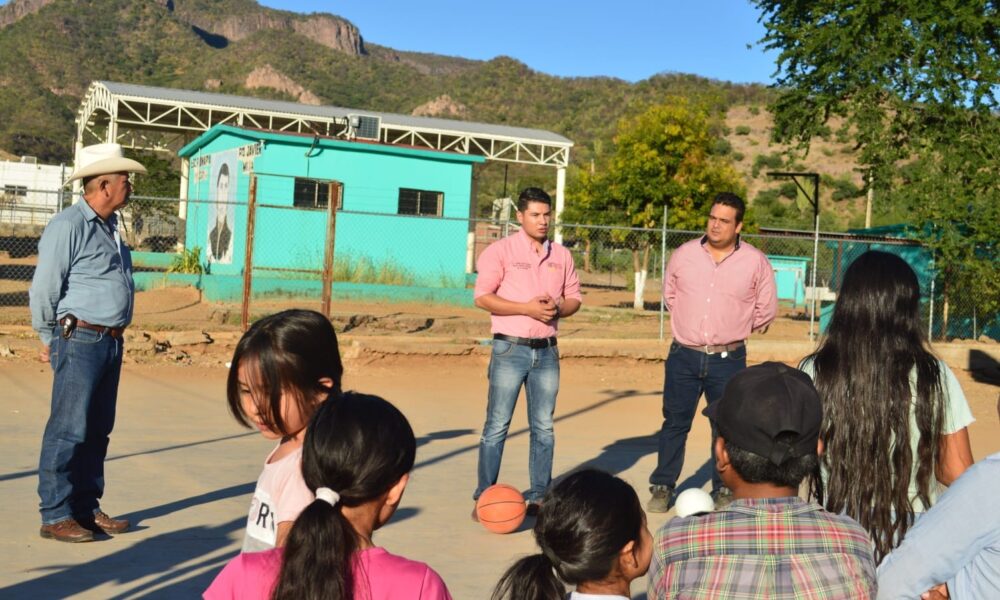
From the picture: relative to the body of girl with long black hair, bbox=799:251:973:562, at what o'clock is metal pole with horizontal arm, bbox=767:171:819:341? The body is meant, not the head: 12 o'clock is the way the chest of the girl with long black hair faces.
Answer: The metal pole with horizontal arm is roughly at 12 o'clock from the girl with long black hair.

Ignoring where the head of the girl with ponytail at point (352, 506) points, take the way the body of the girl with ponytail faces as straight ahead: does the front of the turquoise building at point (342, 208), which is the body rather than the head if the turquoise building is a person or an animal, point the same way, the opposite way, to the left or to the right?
the opposite way

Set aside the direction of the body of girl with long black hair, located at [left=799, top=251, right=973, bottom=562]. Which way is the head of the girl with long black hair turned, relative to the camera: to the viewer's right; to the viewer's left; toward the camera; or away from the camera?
away from the camera

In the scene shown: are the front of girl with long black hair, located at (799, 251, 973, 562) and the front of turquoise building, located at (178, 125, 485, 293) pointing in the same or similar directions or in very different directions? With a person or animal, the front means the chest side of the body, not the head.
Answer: very different directions

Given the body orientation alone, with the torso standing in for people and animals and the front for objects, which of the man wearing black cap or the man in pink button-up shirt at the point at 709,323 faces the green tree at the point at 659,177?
the man wearing black cap

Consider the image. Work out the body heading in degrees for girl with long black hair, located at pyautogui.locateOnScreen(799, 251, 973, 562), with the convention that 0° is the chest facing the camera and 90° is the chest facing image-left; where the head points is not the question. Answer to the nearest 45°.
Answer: approximately 180°

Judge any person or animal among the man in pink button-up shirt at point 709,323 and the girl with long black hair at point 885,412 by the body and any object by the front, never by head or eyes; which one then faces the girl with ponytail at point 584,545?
the man in pink button-up shirt

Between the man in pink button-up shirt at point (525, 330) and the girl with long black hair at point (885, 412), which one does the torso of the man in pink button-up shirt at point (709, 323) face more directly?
the girl with long black hair

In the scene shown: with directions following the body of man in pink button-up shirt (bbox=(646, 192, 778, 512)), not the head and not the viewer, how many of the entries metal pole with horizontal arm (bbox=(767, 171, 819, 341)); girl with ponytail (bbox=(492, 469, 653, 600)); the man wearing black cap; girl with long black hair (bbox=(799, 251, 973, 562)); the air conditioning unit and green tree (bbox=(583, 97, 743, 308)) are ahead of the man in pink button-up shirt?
3

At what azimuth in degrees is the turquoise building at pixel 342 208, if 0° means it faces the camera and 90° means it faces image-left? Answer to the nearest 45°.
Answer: approximately 45°

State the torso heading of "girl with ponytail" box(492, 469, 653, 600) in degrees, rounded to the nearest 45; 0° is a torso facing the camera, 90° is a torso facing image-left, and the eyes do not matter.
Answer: approximately 225°

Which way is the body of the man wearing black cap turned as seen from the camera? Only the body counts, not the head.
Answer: away from the camera
